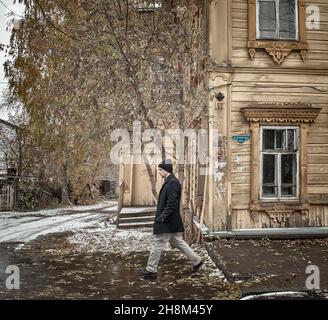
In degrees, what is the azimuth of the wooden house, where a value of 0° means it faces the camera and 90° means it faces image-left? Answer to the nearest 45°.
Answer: approximately 0°

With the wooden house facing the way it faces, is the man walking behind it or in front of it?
in front

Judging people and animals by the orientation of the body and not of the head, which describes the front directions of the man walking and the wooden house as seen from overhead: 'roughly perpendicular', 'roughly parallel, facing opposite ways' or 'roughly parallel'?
roughly perpendicular
